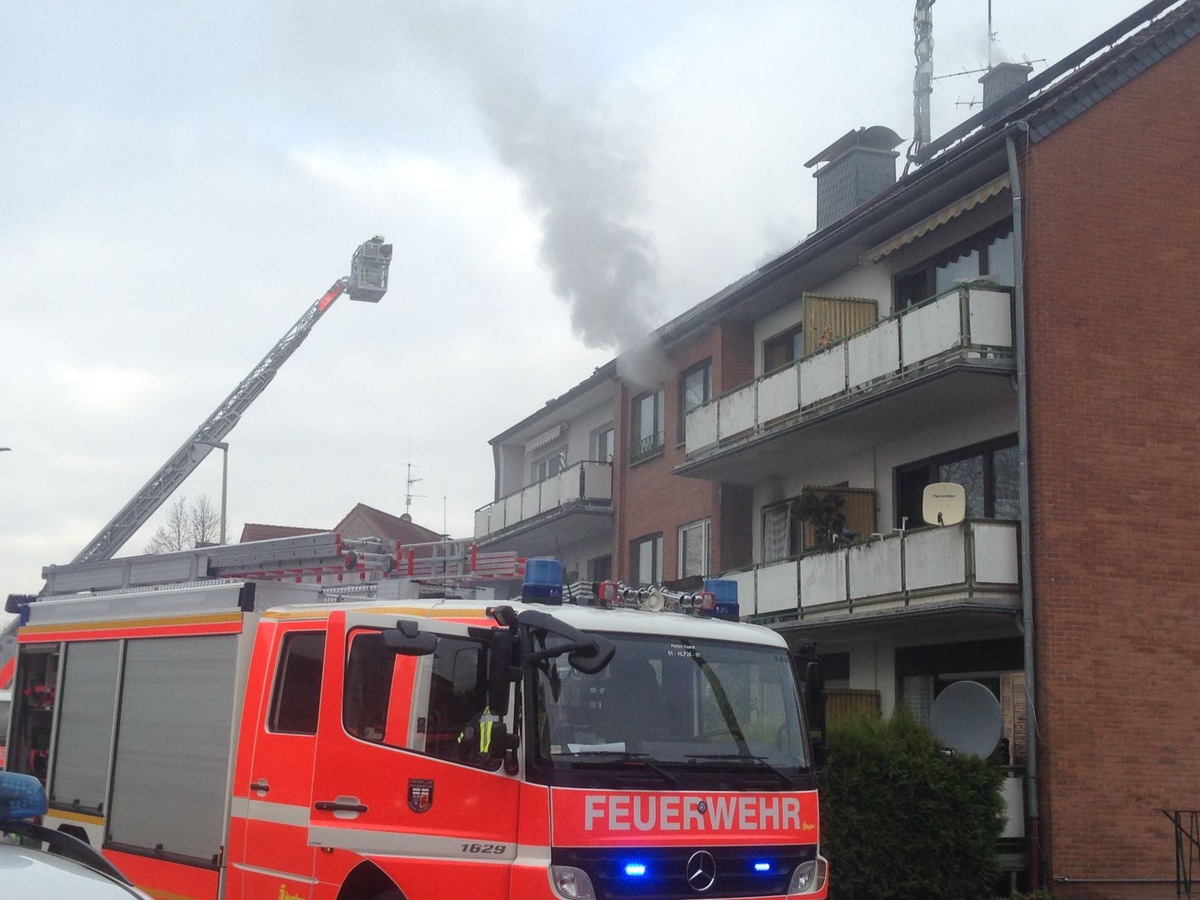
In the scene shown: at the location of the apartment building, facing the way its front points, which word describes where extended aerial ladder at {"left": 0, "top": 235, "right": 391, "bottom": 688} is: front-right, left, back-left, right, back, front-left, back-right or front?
right

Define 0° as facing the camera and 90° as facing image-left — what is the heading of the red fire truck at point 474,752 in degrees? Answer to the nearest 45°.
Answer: approximately 315°

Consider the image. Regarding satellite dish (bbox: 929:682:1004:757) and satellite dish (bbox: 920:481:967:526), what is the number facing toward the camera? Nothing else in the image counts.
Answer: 2

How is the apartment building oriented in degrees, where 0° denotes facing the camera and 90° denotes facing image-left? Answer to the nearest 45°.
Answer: approximately 45°

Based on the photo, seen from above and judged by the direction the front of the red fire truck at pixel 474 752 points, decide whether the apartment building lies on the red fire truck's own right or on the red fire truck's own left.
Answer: on the red fire truck's own left

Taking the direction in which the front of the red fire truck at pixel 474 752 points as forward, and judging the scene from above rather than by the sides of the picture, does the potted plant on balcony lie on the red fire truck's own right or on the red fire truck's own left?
on the red fire truck's own left
